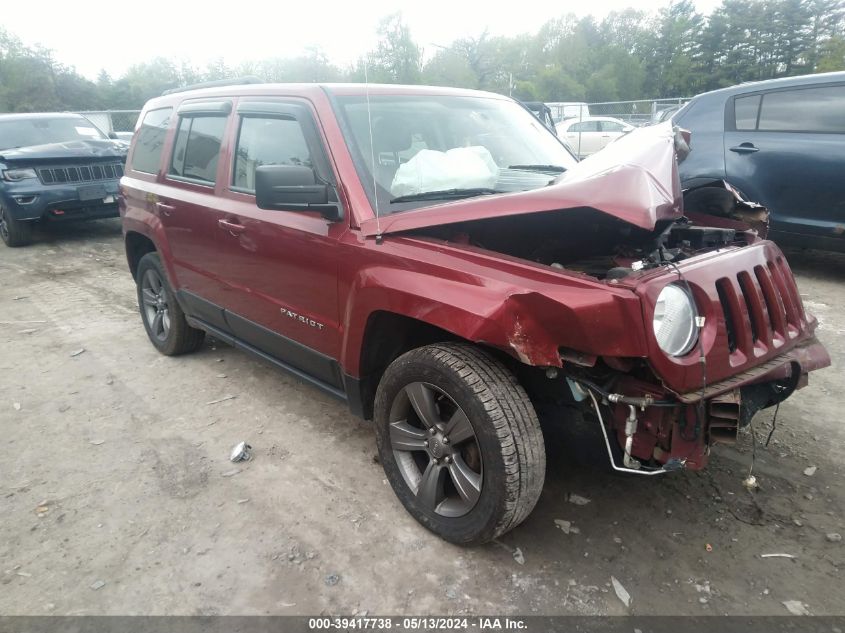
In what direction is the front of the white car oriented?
to the viewer's right

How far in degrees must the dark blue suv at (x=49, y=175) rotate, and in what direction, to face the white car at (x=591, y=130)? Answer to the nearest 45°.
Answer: approximately 45° to its left

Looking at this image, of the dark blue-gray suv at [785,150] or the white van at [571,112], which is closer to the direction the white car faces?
the dark blue-gray suv

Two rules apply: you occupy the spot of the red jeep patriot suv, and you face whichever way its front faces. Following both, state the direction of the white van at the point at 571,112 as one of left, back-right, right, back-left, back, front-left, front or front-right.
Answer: back-left

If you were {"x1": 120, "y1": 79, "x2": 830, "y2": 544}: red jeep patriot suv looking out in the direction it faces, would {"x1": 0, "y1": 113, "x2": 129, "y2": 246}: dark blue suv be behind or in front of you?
behind

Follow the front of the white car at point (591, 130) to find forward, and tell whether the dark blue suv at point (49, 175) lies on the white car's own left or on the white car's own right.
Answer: on the white car's own right

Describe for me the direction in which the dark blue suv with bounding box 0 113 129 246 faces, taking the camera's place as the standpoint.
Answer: facing the viewer and to the right of the viewer

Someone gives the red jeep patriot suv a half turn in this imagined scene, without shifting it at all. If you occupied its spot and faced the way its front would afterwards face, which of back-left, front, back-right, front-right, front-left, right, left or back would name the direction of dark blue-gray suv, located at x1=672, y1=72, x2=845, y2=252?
right

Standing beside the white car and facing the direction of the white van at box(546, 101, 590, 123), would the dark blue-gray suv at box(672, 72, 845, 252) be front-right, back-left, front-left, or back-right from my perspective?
back-left

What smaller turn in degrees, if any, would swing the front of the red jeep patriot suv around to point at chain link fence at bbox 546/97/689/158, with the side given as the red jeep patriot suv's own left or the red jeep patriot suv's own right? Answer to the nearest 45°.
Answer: approximately 135° to the red jeep patriot suv's own left
